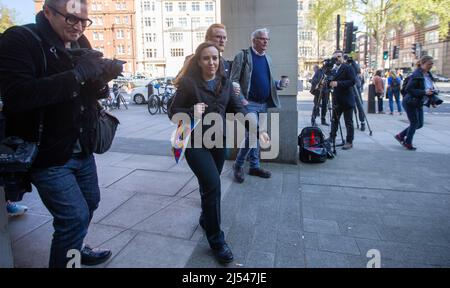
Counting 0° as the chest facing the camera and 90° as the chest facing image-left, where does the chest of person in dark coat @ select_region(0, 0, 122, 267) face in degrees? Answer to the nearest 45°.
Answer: approximately 315°

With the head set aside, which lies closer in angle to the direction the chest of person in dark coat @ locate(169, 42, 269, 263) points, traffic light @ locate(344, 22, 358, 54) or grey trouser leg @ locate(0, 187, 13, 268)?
the grey trouser leg

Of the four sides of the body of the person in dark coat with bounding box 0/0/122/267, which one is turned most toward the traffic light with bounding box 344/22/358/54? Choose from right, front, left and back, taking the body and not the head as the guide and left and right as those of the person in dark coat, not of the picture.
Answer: left

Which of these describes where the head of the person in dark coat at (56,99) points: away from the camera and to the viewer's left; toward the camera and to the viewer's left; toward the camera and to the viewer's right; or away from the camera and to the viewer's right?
toward the camera and to the viewer's right

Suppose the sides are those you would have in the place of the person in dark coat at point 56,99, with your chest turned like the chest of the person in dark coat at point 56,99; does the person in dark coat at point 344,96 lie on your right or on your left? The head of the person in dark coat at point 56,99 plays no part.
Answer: on your left

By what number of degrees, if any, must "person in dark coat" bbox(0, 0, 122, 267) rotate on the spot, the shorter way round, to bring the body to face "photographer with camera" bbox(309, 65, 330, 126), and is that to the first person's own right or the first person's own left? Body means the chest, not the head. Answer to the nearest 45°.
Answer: approximately 90° to the first person's own left
